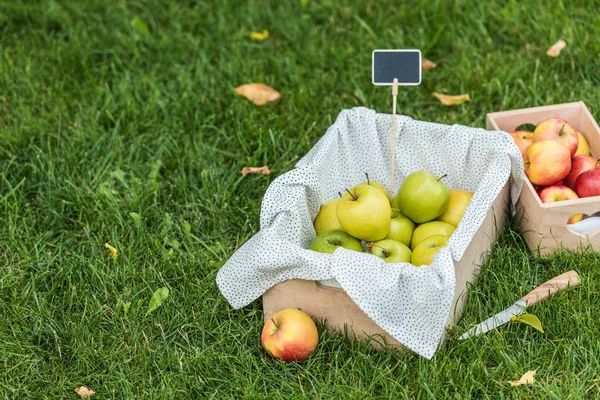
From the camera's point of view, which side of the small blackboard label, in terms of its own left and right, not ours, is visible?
front

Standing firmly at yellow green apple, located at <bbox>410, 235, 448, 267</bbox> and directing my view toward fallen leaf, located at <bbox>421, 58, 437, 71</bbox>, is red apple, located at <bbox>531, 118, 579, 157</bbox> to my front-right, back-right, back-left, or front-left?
front-right

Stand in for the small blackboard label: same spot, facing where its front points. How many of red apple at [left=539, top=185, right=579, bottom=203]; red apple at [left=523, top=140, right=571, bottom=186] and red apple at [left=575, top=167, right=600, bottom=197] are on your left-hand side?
3

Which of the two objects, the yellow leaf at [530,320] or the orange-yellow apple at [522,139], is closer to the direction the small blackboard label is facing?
the yellow leaf

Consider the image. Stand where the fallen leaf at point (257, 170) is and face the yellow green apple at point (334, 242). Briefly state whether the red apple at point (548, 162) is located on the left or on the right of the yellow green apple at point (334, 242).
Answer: left

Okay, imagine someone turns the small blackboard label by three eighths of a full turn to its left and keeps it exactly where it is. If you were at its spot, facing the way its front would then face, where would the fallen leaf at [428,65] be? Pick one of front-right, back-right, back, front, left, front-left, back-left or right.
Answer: front-left

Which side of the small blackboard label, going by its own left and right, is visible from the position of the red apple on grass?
front

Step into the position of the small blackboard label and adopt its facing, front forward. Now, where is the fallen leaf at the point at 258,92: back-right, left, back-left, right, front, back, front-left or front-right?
back-right

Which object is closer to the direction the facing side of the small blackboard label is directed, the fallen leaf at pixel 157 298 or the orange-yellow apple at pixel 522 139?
the fallen leaf

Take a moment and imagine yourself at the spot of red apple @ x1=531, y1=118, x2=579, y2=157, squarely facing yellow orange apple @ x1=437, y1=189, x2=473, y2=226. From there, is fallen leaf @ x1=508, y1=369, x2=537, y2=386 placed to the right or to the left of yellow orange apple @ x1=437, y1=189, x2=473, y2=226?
left

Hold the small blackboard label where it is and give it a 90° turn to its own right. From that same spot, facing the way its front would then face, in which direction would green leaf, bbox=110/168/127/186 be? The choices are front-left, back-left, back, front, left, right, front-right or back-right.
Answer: front

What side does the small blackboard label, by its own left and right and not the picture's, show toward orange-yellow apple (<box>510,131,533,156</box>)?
left

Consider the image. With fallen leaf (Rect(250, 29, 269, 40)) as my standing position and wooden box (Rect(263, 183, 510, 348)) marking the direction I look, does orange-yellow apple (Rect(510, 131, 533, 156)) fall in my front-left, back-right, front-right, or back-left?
front-left

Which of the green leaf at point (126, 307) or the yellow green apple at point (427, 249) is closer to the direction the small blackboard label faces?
the yellow green apple

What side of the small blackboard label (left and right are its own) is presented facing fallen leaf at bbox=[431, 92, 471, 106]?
back

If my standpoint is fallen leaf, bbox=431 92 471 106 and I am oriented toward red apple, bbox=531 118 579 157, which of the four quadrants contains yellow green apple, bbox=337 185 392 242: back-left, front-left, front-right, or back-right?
front-right

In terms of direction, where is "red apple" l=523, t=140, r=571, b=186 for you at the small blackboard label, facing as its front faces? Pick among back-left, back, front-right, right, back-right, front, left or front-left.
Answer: left

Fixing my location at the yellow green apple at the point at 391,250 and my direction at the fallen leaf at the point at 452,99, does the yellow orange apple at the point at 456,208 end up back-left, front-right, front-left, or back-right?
front-right
